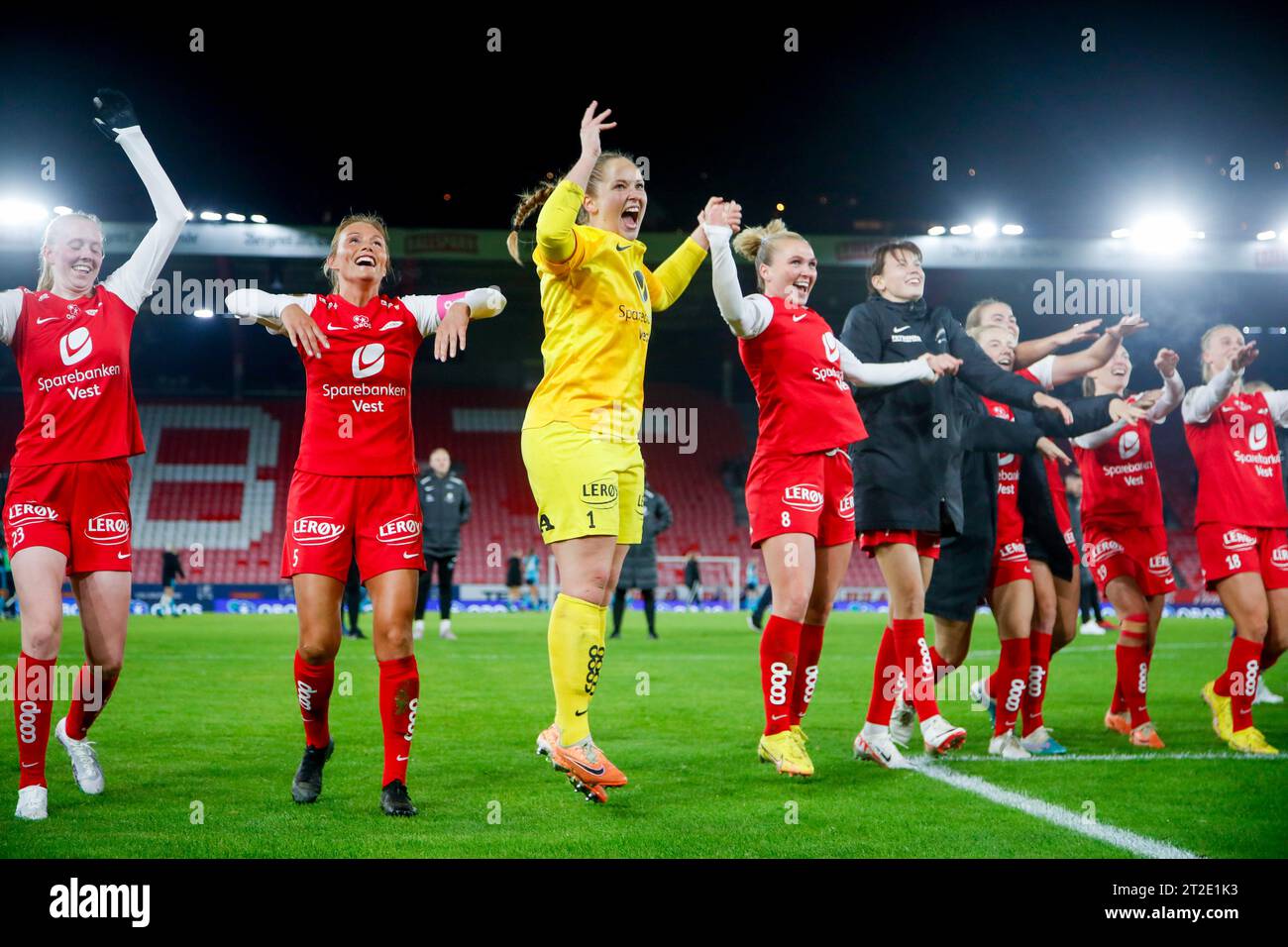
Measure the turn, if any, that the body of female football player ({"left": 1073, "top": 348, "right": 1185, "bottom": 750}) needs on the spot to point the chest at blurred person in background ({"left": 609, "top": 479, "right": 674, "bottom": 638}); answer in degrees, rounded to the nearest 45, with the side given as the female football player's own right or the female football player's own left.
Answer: approximately 180°

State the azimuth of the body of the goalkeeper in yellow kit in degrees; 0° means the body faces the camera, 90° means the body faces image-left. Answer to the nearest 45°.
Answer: approximately 315°

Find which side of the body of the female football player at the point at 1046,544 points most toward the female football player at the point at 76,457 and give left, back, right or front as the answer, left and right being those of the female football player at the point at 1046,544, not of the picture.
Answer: right

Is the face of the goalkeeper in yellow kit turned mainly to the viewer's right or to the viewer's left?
to the viewer's right

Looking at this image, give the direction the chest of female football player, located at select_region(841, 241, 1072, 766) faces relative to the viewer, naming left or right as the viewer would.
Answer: facing the viewer and to the right of the viewer

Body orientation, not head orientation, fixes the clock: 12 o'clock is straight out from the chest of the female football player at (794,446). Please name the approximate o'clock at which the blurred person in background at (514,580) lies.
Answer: The blurred person in background is roughly at 7 o'clock from the female football player.
